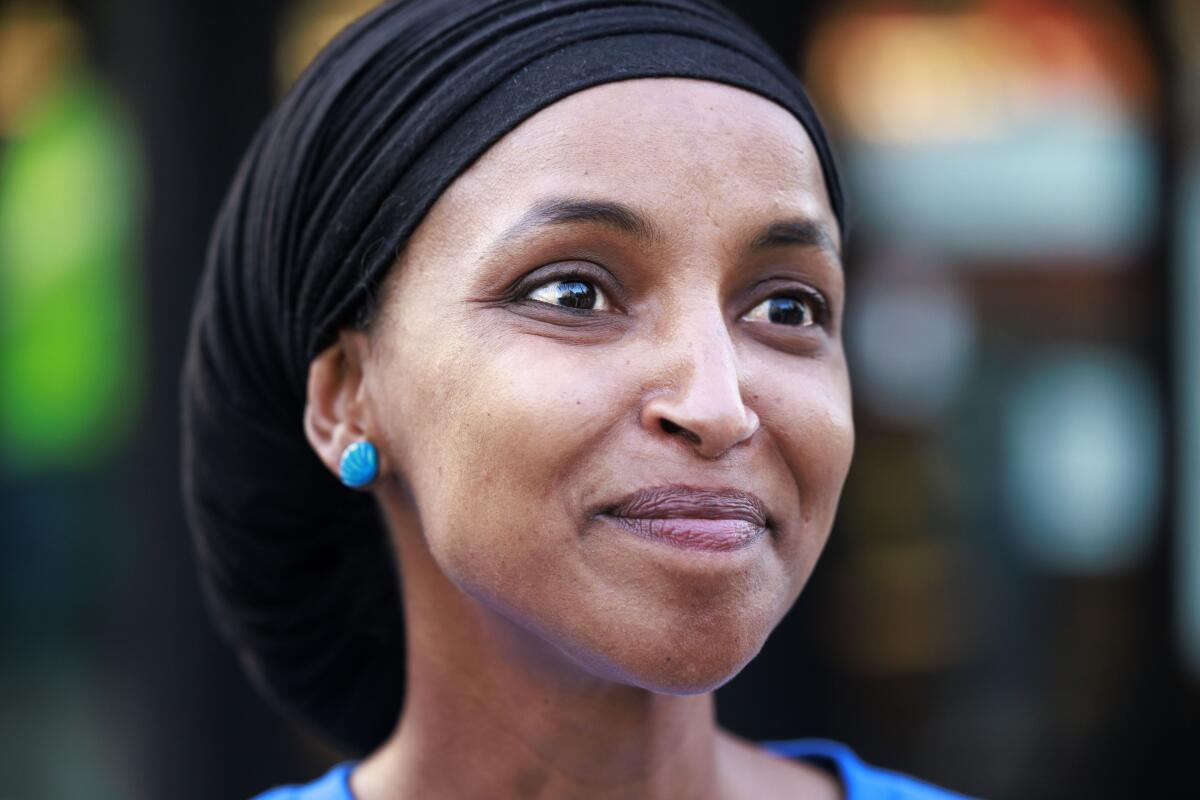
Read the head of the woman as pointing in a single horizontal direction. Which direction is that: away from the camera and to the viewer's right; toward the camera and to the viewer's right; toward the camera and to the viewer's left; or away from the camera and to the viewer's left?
toward the camera and to the viewer's right

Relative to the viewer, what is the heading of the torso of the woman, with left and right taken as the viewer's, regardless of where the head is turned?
facing the viewer and to the right of the viewer
